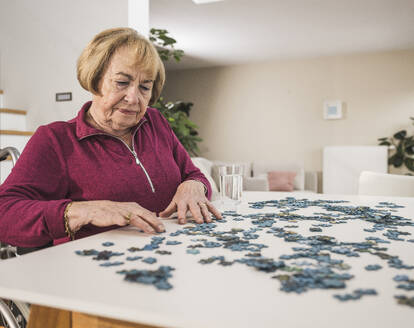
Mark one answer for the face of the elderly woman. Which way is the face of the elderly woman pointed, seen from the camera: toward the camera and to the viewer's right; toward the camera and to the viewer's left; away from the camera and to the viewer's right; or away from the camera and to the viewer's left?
toward the camera and to the viewer's right

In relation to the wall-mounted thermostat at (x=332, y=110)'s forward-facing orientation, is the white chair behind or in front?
in front

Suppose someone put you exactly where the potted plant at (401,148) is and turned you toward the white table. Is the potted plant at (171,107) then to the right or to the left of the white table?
right

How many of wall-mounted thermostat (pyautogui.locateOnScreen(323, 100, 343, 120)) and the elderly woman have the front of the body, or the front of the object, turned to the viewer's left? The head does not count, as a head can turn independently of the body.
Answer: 0

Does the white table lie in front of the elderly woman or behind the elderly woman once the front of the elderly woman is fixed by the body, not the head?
in front

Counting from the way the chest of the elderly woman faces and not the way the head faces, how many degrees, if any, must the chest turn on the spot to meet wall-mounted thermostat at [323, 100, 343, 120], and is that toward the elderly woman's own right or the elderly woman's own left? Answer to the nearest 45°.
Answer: approximately 90° to the elderly woman's own left

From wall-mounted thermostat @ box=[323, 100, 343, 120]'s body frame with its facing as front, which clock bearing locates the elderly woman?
The elderly woman is roughly at 12 o'clock from the wall-mounted thermostat.

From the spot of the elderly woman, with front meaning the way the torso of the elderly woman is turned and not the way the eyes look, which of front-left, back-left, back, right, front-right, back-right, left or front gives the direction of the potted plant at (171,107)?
back-left
